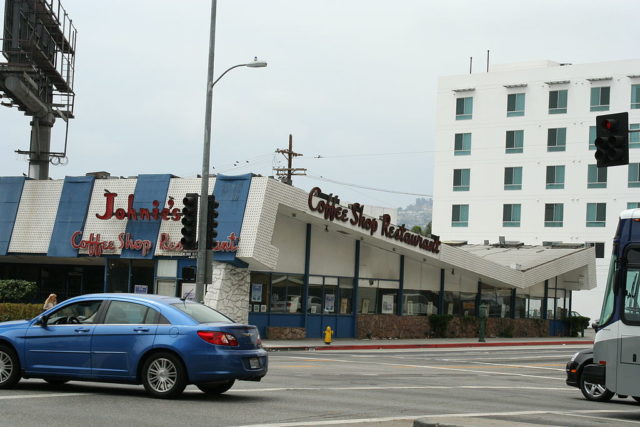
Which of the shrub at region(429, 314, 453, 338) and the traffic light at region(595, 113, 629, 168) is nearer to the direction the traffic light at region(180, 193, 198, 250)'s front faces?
the traffic light

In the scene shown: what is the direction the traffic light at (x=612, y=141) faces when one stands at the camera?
facing the viewer and to the left of the viewer

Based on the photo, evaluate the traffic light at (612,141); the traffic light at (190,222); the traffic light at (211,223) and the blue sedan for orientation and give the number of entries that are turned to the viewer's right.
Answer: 1

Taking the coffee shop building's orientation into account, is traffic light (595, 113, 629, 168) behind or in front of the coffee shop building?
in front

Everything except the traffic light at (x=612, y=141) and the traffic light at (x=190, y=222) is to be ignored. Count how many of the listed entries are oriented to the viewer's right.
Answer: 0

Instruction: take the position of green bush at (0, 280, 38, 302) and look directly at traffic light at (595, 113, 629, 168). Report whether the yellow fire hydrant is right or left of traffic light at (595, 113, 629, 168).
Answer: left

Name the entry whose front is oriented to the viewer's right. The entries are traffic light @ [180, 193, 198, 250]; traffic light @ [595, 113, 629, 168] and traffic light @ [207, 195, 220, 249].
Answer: traffic light @ [207, 195, 220, 249]

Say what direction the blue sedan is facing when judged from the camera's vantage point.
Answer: facing away from the viewer and to the left of the viewer

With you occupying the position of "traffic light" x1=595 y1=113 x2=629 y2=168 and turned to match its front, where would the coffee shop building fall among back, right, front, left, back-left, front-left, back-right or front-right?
right

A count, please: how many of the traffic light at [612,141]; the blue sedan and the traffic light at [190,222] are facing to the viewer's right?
0

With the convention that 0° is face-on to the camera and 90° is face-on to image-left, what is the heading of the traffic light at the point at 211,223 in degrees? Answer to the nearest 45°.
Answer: approximately 270°

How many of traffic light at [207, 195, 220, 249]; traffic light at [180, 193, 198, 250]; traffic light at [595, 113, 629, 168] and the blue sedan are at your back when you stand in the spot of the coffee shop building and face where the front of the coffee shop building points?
0

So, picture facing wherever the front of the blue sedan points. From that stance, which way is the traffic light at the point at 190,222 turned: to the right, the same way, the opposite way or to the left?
to the left
